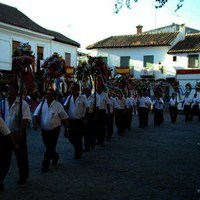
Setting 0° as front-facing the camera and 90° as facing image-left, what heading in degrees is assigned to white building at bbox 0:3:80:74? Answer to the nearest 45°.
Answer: approximately 315°

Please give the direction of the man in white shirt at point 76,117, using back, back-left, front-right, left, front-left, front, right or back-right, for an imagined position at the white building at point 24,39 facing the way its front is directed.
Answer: front-right

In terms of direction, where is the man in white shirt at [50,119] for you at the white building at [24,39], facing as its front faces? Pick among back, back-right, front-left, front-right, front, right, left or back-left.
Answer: front-right

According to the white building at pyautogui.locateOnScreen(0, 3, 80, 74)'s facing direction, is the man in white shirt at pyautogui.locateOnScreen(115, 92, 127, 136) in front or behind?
in front

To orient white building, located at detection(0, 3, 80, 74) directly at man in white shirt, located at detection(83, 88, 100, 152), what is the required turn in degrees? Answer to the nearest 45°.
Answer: approximately 45° to its right

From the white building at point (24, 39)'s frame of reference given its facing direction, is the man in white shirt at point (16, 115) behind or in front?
in front
